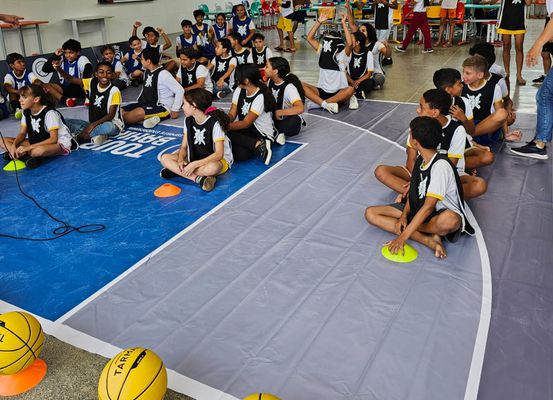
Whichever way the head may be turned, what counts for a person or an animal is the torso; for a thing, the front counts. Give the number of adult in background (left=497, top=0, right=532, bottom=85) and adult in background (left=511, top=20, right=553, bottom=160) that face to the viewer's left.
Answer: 1

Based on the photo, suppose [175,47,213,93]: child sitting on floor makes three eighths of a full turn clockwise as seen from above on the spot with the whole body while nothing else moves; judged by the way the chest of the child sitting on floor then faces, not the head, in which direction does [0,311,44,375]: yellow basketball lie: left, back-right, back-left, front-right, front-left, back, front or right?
back

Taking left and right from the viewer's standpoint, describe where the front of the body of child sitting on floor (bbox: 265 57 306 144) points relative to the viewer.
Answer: facing the viewer and to the left of the viewer

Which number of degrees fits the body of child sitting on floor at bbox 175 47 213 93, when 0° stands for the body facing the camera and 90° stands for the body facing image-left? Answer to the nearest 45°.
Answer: approximately 45°

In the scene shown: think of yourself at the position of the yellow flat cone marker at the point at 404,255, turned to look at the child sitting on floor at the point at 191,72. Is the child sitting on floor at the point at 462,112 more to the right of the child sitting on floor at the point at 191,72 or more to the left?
right

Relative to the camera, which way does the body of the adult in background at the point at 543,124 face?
to the viewer's left

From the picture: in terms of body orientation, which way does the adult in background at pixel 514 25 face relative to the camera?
toward the camera

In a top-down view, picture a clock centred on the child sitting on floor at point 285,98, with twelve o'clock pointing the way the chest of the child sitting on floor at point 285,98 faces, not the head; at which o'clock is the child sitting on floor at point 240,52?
the child sitting on floor at point 240,52 is roughly at 4 o'clock from the child sitting on floor at point 285,98.

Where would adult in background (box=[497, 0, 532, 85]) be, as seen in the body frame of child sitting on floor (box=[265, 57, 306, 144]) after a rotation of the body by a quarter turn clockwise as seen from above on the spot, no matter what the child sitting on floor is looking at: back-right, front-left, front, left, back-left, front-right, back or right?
right

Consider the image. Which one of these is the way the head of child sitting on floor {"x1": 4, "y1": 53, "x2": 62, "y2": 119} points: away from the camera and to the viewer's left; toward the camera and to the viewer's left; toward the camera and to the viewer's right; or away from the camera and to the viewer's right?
toward the camera and to the viewer's right

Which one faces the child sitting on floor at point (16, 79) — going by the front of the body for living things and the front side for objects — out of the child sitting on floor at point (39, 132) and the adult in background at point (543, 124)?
the adult in background

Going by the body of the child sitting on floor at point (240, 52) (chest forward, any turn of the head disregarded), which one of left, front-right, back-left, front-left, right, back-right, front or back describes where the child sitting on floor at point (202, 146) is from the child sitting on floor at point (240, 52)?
front-left

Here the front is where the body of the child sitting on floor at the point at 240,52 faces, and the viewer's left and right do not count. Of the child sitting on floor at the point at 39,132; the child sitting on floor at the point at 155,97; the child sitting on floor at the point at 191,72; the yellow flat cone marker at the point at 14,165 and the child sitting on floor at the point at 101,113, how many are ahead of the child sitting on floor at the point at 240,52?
5

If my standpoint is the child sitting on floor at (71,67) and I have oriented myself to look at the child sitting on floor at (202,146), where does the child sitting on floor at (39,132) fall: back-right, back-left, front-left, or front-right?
front-right

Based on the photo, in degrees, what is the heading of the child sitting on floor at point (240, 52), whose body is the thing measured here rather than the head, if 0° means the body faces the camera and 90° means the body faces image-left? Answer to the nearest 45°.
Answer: approximately 45°

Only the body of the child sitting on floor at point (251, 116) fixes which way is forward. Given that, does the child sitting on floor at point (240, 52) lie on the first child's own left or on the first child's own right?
on the first child's own right

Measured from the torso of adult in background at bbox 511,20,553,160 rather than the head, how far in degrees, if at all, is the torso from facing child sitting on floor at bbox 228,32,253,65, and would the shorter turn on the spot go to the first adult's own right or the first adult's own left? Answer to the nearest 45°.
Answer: approximately 45° to the first adult's own right
